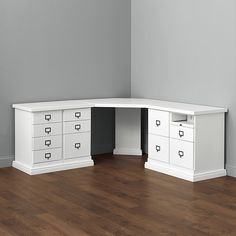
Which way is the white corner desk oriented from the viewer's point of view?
toward the camera
